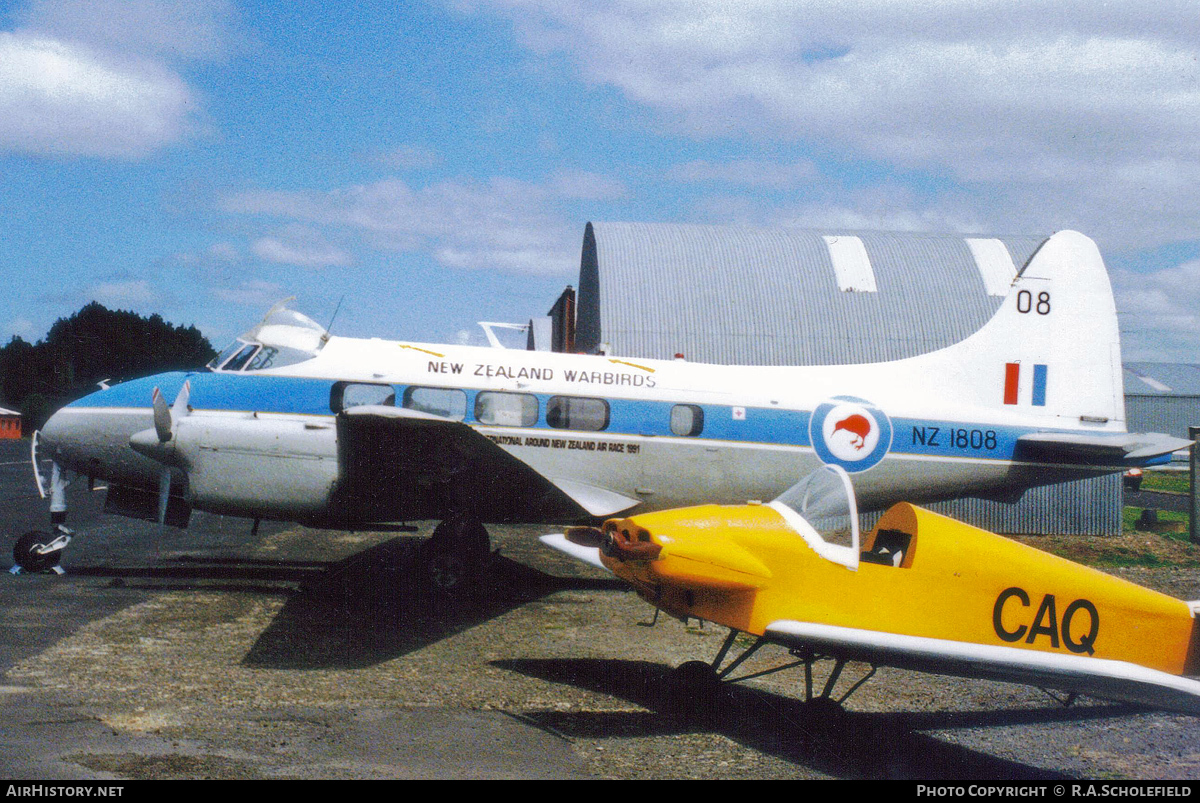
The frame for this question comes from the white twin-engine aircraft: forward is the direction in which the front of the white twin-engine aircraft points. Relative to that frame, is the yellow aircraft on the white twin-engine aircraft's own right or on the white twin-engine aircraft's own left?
on the white twin-engine aircraft's own left

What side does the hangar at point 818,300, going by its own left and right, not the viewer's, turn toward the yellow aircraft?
left

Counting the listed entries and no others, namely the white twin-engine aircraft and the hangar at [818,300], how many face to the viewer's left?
2

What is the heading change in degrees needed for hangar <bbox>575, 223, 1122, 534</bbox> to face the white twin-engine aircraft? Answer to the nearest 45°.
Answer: approximately 90° to its left

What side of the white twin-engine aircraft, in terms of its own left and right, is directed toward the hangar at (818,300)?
right

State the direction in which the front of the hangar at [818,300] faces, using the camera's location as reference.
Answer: facing to the left of the viewer

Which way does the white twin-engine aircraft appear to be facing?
to the viewer's left
